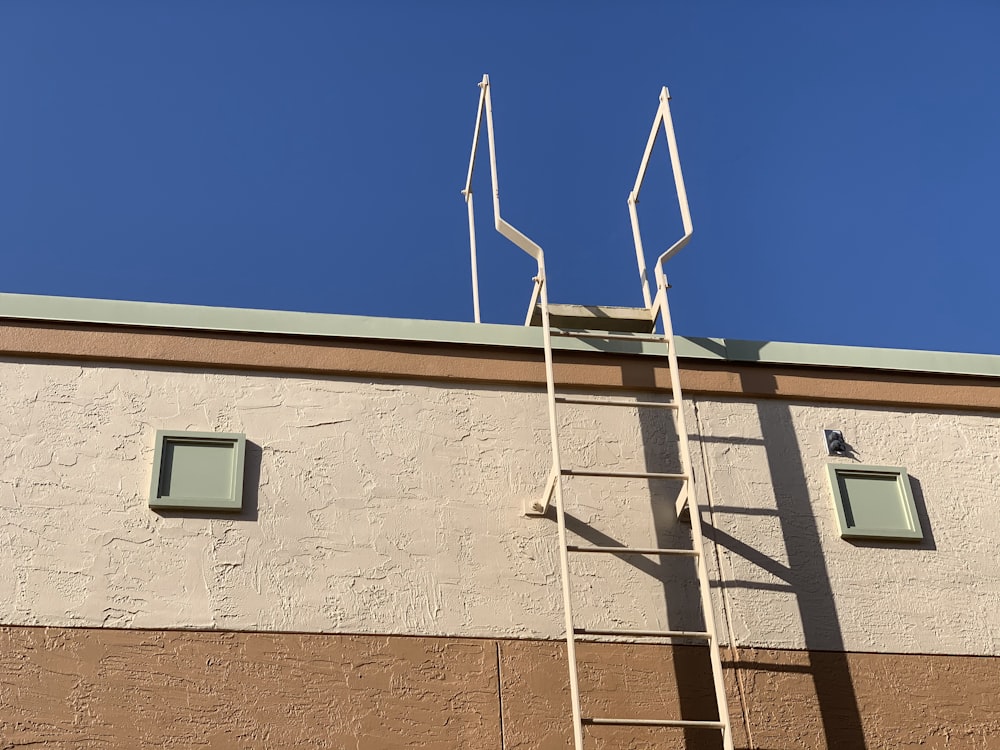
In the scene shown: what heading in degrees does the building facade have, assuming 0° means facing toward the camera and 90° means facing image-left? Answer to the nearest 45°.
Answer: approximately 0°
